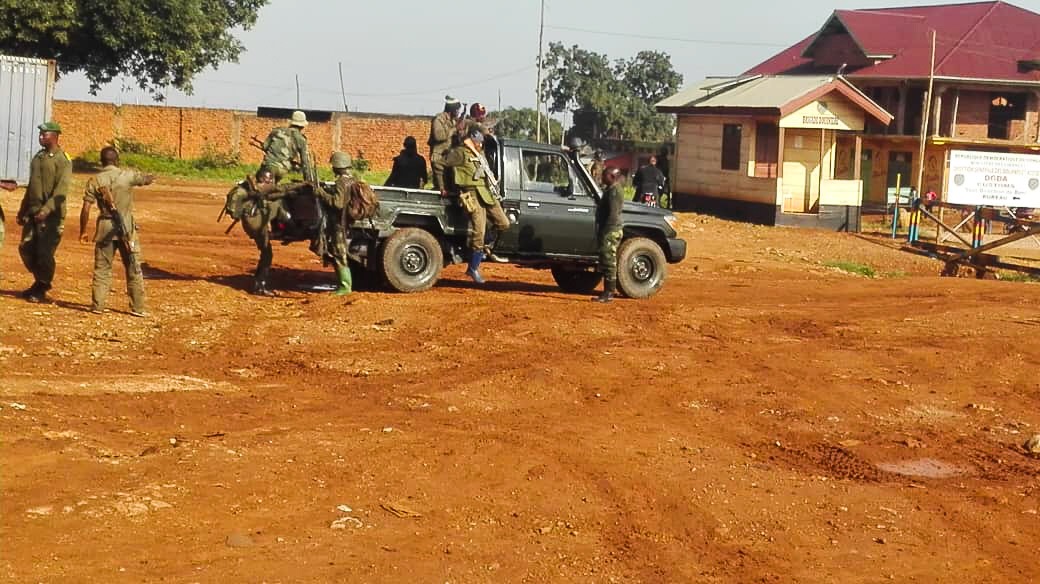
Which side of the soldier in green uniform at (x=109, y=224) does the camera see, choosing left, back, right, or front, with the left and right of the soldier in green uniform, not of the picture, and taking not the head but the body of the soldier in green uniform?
back

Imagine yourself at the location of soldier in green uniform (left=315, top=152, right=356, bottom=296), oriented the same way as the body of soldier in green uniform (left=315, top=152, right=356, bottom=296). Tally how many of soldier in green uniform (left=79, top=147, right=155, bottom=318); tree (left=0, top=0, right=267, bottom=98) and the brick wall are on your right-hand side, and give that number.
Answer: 2

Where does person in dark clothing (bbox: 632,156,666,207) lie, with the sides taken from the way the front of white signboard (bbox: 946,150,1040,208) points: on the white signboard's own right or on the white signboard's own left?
on the white signboard's own right

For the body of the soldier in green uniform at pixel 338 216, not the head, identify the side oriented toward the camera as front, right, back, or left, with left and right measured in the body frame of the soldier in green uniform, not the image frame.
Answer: left

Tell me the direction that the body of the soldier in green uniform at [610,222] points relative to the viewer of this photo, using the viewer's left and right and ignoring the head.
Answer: facing to the left of the viewer
